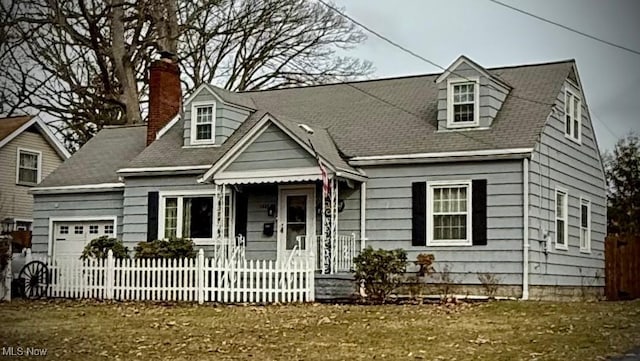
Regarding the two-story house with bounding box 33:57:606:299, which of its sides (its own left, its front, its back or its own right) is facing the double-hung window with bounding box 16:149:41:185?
right

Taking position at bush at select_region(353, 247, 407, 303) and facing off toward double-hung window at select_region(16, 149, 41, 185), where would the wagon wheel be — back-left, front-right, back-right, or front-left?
front-left

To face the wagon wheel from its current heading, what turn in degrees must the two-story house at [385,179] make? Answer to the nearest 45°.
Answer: approximately 45° to its right

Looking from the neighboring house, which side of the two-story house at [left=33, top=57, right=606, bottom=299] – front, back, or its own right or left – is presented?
right

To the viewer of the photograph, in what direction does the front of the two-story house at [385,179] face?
facing the viewer and to the left of the viewer

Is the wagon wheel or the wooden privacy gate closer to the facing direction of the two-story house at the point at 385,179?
the wagon wheel

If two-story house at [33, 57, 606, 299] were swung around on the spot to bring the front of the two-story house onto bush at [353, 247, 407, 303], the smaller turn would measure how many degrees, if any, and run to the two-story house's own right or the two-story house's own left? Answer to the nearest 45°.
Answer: approximately 45° to the two-story house's own left

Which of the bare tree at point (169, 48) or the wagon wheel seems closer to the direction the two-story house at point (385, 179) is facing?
the wagon wheel

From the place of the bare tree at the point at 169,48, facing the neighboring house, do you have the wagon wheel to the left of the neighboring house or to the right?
left

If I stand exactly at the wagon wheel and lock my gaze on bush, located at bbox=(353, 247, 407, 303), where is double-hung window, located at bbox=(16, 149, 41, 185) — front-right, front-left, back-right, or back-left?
back-left

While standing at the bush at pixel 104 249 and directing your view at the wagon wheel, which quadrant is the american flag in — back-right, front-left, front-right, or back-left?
back-left
